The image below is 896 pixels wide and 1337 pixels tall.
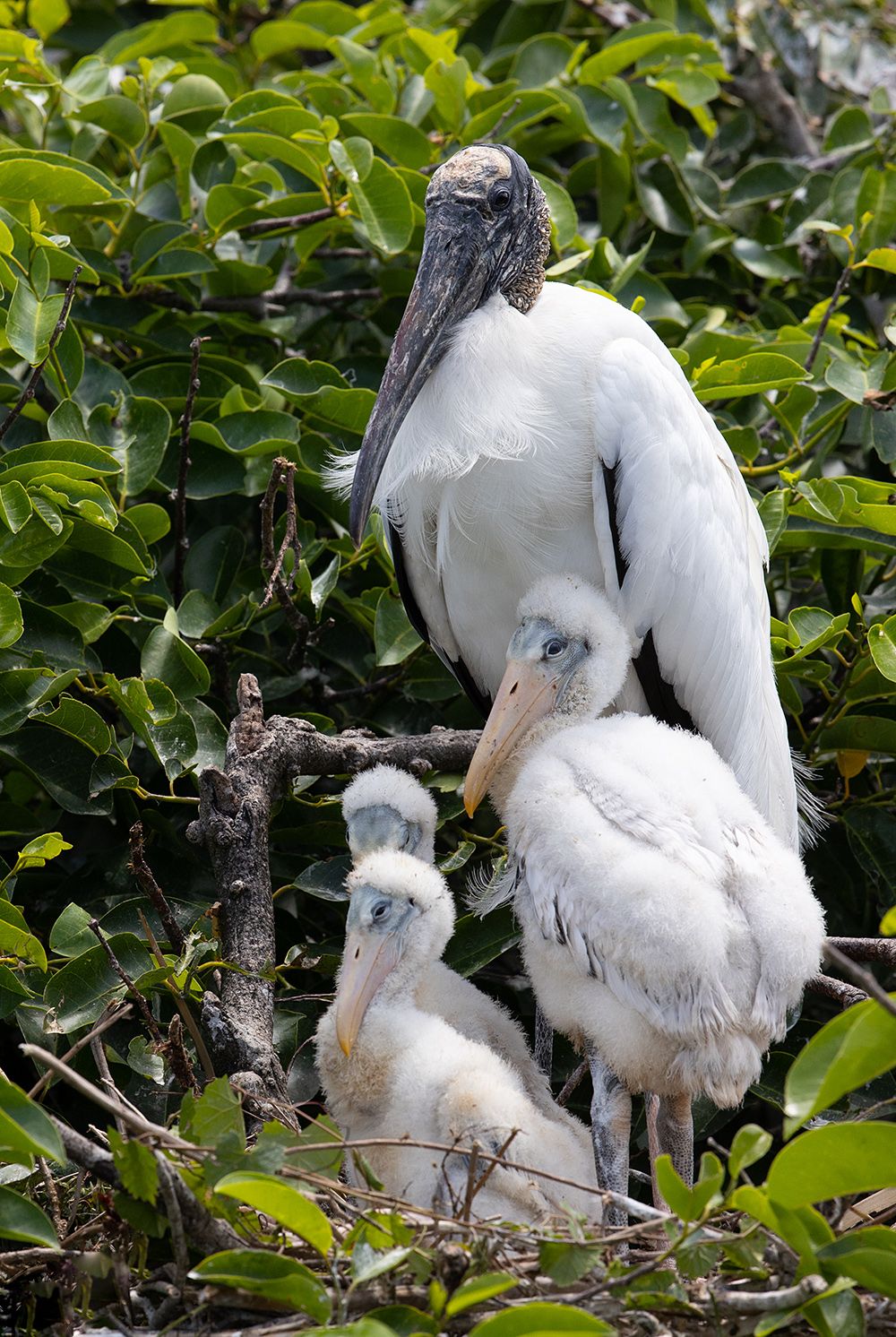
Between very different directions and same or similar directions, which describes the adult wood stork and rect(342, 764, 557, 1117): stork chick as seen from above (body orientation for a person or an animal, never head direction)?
same or similar directions

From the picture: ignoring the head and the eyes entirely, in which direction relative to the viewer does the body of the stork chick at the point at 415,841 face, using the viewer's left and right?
facing the viewer and to the left of the viewer

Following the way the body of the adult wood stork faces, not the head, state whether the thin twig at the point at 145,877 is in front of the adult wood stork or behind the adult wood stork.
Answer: in front

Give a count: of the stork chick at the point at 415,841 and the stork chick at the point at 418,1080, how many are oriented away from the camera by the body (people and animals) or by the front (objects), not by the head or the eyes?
0

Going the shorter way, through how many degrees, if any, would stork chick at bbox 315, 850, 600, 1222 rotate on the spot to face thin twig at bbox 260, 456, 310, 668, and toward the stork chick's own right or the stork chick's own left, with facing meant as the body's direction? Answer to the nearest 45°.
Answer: approximately 135° to the stork chick's own right

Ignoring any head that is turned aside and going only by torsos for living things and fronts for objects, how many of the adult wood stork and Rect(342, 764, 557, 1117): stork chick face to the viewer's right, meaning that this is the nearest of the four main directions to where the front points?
0

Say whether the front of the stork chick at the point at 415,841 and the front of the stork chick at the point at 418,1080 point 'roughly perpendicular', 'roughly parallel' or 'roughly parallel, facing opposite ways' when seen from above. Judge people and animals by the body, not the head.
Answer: roughly parallel

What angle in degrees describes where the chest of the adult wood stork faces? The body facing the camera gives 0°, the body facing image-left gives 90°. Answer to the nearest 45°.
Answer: approximately 45°

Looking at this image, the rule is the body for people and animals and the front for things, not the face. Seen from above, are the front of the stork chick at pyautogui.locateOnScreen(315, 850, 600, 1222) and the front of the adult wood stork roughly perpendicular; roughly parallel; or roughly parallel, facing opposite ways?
roughly parallel

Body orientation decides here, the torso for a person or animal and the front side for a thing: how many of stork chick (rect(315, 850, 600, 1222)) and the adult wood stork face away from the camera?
0

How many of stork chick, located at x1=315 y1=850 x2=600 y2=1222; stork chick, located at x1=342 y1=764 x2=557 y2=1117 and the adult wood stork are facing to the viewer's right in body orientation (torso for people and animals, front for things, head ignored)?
0
